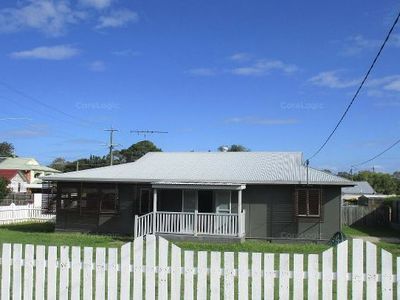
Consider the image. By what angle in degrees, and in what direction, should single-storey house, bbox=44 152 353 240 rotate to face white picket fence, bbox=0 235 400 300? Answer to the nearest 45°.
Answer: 0° — it already faces it

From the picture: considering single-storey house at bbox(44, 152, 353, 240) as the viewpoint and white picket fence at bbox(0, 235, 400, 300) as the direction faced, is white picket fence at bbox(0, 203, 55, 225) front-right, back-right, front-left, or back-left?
back-right

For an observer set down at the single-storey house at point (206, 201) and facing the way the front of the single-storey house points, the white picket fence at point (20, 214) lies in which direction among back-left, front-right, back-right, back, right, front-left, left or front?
back-right

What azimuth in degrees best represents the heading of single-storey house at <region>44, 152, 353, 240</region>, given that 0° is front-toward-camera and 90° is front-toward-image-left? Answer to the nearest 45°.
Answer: approximately 0°
